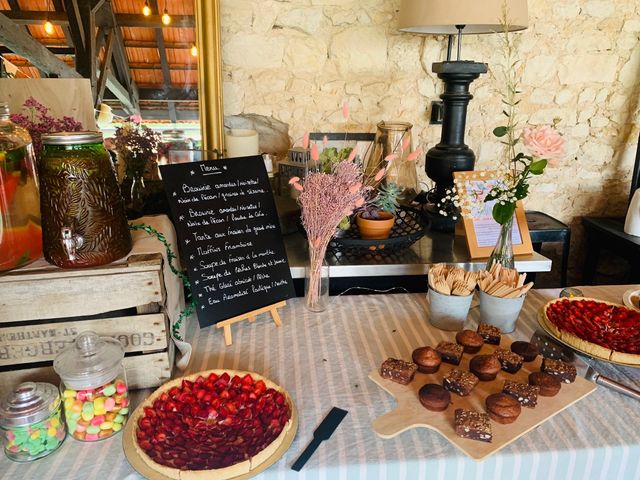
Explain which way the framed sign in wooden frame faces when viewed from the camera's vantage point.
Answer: facing the viewer

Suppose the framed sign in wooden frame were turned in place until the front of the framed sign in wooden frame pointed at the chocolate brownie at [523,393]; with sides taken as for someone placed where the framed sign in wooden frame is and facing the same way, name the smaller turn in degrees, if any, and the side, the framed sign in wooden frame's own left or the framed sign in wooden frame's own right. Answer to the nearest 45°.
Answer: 0° — it already faces it

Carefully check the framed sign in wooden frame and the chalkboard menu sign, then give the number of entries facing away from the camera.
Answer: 0

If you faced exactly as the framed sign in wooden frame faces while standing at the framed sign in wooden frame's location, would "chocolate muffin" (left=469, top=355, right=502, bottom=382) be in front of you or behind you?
in front

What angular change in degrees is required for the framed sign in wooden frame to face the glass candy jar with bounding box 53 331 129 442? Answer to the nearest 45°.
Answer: approximately 45° to its right

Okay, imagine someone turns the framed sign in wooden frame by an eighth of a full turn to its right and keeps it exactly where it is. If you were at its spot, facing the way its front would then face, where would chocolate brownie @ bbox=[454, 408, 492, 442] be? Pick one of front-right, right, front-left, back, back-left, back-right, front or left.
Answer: front-left

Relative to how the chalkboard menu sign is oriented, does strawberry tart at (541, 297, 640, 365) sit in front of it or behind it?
in front

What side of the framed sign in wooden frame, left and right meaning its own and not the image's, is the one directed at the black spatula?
front

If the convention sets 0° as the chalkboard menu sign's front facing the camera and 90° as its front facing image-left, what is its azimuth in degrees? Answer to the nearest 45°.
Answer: approximately 315°

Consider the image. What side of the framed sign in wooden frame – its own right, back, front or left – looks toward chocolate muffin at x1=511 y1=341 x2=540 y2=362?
front
